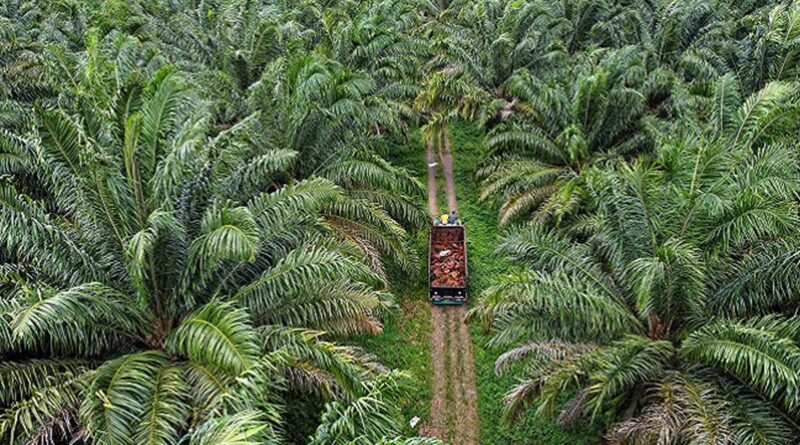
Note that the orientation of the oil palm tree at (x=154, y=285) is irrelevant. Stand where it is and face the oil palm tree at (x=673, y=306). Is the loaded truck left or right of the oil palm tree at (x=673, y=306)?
left

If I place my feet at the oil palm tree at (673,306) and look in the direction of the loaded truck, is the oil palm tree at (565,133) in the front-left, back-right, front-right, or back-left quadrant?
front-right

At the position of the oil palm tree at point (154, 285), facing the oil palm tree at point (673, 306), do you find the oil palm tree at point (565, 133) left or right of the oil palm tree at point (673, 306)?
left

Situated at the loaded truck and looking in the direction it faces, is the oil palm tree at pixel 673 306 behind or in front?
behind

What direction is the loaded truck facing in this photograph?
away from the camera

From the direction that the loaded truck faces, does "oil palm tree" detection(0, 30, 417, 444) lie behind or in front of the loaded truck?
behind
